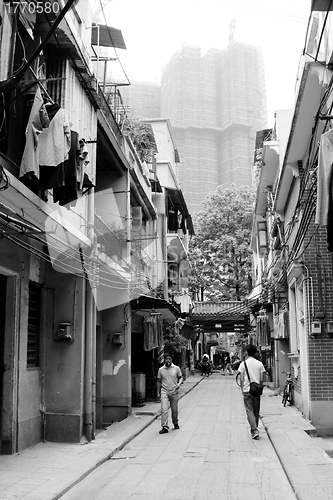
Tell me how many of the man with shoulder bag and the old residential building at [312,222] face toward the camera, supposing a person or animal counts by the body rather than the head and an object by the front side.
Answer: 0

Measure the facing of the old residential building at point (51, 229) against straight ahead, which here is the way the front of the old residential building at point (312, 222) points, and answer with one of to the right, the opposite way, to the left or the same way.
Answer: the opposite way

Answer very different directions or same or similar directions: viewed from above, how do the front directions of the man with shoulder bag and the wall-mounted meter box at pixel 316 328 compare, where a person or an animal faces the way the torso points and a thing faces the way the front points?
very different directions

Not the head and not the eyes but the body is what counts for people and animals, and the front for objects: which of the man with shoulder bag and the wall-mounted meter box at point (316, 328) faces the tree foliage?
the man with shoulder bag

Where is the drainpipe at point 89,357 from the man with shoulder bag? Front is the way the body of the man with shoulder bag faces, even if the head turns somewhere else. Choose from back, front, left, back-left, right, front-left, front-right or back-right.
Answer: left

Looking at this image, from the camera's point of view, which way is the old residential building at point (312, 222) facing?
to the viewer's left

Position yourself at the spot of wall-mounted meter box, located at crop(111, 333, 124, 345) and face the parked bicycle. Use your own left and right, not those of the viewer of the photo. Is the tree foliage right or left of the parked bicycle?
left

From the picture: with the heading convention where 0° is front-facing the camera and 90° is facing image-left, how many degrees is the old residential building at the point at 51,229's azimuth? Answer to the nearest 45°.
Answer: approximately 270°

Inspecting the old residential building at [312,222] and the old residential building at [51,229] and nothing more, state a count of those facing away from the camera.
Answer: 0
